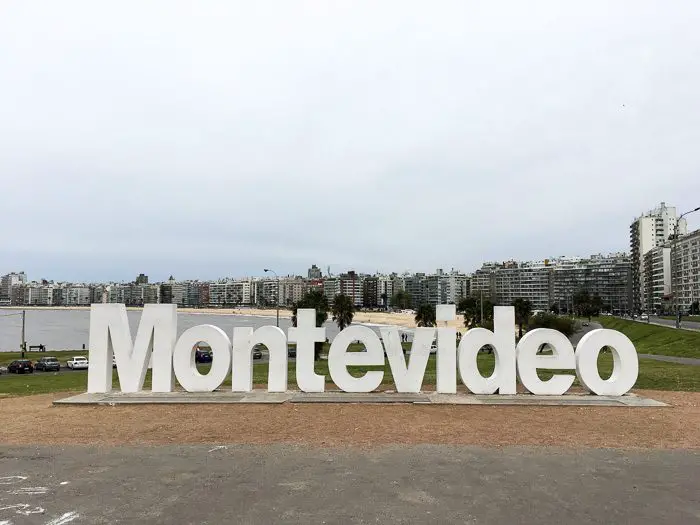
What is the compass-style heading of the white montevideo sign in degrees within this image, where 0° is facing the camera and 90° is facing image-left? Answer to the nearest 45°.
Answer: approximately 0°

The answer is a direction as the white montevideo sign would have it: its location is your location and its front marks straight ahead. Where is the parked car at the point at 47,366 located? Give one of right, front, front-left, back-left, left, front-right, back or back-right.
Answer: back-right

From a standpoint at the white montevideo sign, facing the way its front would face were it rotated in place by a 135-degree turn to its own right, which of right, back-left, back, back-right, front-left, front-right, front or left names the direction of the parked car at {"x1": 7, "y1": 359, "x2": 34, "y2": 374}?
front
